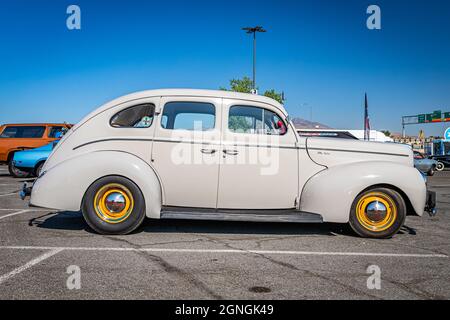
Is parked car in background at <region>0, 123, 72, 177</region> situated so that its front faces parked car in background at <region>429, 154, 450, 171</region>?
yes

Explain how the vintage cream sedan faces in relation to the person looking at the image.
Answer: facing to the right of the viewer

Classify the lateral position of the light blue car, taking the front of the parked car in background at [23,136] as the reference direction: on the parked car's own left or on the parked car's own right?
on the parked car's own right

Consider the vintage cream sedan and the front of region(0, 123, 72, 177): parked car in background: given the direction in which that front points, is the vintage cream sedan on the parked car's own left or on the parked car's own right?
on the parked car's own right
